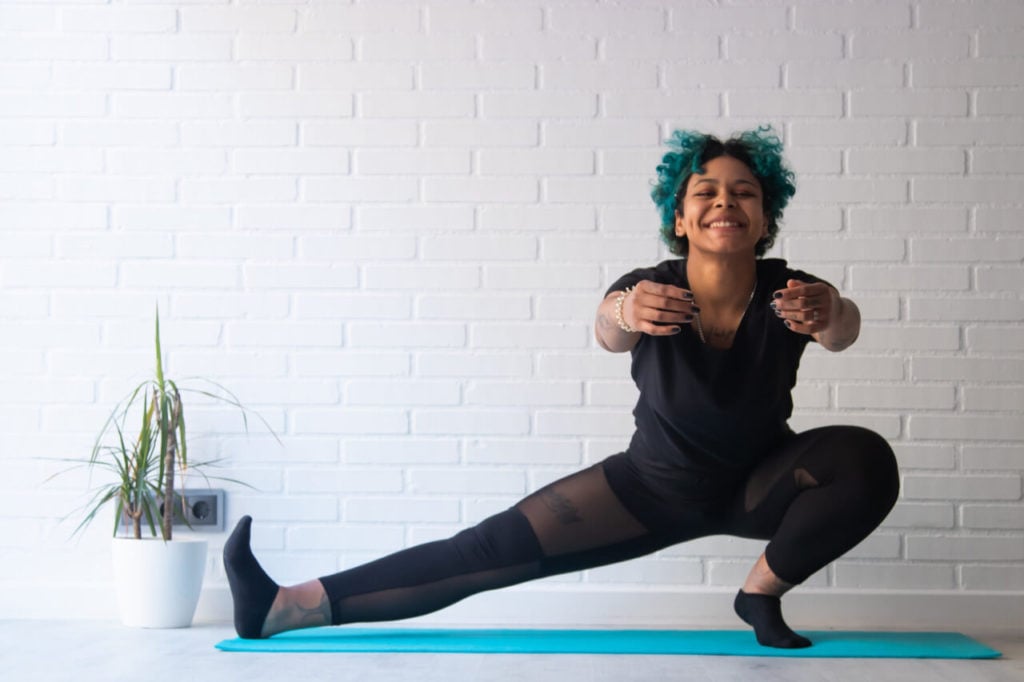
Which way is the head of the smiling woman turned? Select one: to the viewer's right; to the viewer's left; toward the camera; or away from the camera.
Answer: toward the camera

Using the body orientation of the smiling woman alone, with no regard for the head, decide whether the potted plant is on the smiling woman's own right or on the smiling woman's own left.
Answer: on the smiling woman's own right

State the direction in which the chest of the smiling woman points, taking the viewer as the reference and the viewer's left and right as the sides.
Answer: facing the viewer
